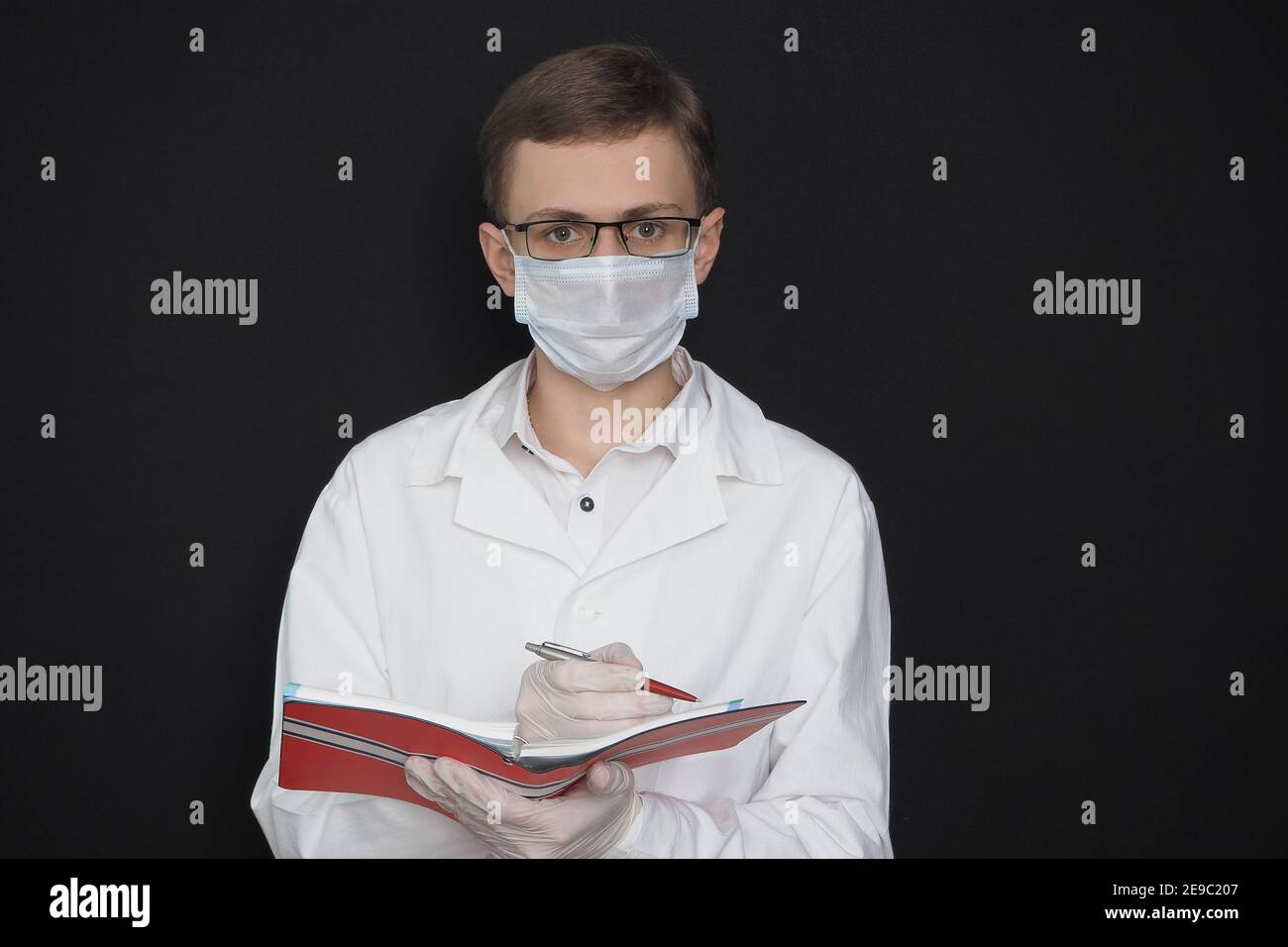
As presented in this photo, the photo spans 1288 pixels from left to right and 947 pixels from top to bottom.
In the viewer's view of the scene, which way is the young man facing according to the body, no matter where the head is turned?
toward the camera

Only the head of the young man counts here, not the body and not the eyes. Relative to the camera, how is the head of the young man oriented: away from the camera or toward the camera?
toward the camera
